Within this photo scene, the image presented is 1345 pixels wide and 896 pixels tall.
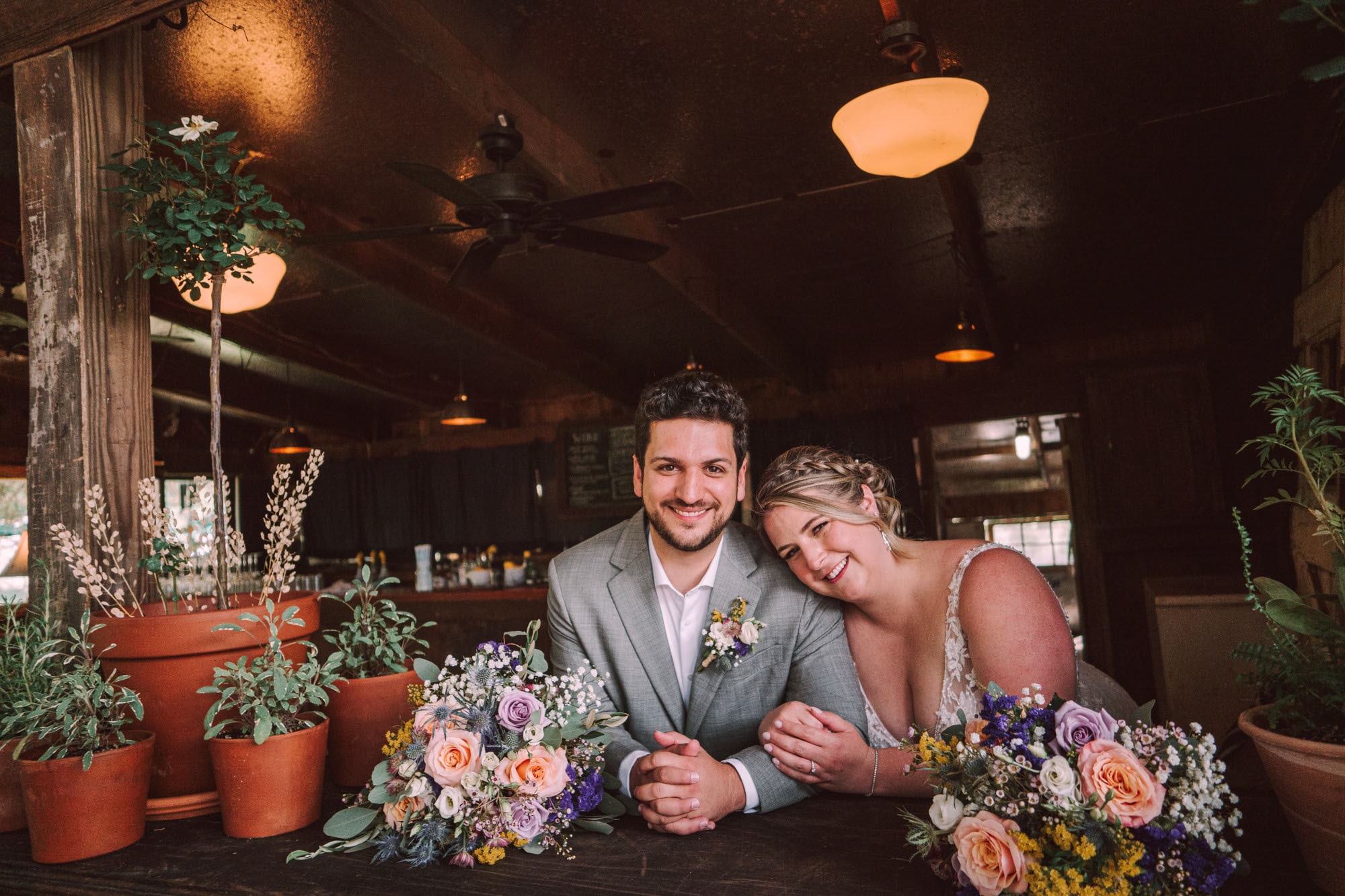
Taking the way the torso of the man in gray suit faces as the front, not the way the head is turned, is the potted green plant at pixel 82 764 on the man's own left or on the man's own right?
on the man's own right

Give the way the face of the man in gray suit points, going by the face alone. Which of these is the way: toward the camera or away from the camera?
toward the camera

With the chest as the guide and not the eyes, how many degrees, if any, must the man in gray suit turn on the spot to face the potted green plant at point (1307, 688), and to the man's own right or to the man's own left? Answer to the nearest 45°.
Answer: approximately 45° to the man's own left

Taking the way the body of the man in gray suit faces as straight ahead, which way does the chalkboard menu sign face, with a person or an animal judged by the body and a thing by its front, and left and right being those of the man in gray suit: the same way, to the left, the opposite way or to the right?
the same way

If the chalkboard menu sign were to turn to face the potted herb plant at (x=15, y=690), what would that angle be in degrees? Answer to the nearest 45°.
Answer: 0° — it already faces it

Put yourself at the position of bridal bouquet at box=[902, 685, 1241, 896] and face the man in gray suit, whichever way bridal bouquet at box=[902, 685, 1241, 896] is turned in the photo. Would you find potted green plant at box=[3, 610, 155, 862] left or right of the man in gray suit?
left

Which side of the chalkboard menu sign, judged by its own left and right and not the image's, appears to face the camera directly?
front

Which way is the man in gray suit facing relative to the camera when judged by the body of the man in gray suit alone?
toward the camera

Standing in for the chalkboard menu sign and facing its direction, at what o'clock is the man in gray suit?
The man in gray suit is roughly at 12 o'clock from the chalkboard menu sign.

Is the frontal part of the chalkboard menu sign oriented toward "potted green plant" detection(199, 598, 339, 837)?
yes

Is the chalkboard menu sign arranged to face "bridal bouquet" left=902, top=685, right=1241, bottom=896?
yes

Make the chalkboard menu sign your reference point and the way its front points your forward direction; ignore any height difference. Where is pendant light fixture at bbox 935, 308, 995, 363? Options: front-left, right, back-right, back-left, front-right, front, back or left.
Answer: front-left

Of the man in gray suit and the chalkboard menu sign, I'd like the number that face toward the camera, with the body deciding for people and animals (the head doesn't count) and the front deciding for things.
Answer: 2
